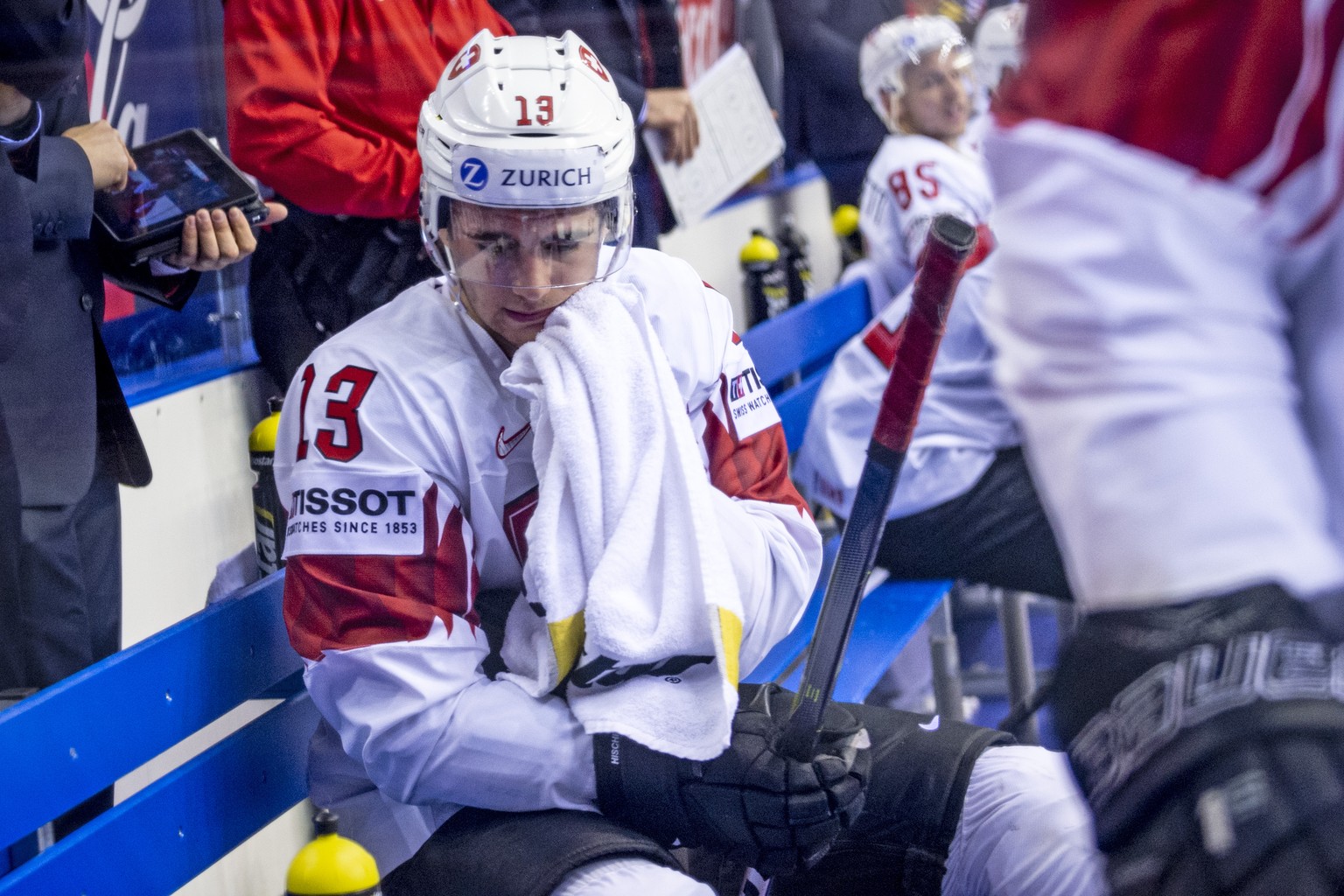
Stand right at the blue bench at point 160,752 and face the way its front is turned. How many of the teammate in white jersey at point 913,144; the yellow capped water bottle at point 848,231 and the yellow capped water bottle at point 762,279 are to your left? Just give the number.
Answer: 3

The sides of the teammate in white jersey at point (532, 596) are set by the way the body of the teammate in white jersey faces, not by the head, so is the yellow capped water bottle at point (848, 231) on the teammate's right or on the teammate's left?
on the teammate's left

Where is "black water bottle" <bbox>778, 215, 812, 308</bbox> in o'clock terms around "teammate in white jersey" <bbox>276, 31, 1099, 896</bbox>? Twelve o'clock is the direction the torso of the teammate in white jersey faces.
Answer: The black water bottle is roughly at 8 o'clock from the teammate in white jersey.

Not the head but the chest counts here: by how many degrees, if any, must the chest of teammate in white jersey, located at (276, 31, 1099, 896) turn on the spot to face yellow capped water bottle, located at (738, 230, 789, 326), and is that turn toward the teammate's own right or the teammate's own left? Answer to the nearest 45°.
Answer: approximately 135° to the teammate's own left

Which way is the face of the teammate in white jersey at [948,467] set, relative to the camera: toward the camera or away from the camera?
toward the camera

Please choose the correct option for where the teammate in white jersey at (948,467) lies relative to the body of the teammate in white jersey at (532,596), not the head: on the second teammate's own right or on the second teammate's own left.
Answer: on the second teammate's own left

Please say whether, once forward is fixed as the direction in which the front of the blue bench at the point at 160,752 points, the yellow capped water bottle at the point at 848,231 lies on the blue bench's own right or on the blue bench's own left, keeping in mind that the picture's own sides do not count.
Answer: on the blue bench's own left

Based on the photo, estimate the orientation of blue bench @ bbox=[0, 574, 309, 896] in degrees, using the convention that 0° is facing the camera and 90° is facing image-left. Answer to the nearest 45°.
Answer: approximately 315°
